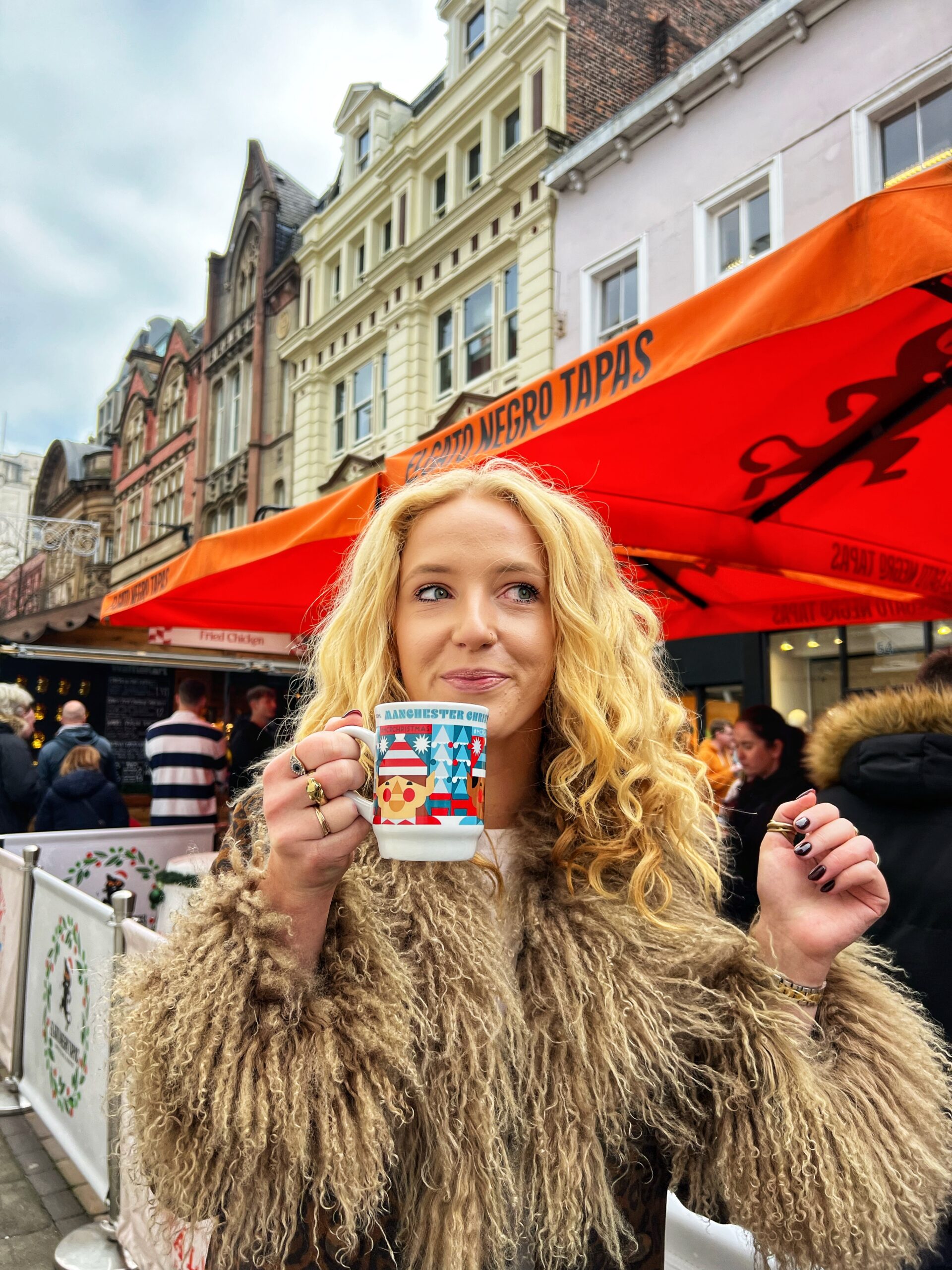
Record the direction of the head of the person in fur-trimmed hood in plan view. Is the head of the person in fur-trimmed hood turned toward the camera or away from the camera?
away from the camera

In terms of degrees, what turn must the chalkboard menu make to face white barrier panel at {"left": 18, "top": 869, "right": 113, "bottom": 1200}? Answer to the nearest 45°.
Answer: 0° — it already faces it

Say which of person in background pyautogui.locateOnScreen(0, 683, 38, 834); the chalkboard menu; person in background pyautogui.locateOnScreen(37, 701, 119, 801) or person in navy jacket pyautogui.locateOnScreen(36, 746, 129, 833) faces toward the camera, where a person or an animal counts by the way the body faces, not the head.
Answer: the chalkboard menu

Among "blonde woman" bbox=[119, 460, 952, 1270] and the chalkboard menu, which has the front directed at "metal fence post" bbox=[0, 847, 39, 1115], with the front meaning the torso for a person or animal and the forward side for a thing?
the chalkboard menu

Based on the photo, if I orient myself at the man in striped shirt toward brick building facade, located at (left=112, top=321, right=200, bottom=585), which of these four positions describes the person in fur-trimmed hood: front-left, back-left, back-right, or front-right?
back-right

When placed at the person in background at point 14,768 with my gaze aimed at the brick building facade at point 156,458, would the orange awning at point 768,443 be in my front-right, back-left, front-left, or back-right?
back-right

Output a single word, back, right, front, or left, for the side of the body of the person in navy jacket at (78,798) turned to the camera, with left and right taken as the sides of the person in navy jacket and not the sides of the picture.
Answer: back

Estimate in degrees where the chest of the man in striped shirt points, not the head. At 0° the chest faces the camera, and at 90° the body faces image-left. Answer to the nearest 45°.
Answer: approximately 180°

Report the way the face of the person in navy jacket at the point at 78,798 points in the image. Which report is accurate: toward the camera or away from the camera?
away from the camera

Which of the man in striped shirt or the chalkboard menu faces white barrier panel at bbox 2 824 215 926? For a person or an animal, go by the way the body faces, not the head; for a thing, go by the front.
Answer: the chalkboard menu

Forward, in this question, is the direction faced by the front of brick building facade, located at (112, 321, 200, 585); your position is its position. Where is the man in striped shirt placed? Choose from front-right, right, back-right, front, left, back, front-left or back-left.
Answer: front-left
